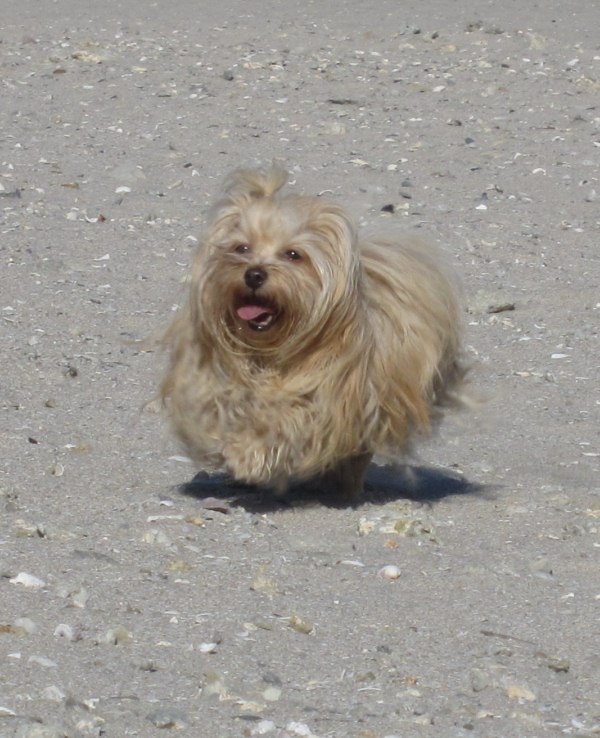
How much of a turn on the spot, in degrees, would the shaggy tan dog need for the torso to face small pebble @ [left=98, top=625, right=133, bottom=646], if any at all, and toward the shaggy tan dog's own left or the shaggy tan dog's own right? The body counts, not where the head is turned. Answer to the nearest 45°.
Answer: approximately 45° to the shaggy tan dog's own left

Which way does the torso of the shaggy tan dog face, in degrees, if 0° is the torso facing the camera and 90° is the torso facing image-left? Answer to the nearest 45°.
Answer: approximately 45°

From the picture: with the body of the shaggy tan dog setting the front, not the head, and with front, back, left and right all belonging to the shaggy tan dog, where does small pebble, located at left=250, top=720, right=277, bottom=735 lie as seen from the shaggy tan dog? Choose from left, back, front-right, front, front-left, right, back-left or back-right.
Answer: front-left

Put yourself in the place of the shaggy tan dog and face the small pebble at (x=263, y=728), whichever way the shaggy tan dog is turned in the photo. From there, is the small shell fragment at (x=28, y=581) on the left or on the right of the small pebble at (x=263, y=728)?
right

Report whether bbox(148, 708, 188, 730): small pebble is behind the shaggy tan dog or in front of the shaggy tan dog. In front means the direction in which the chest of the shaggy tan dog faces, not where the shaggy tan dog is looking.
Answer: in front

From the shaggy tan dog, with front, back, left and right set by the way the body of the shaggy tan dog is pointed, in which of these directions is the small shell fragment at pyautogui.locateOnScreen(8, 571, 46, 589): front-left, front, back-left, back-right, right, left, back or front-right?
front
